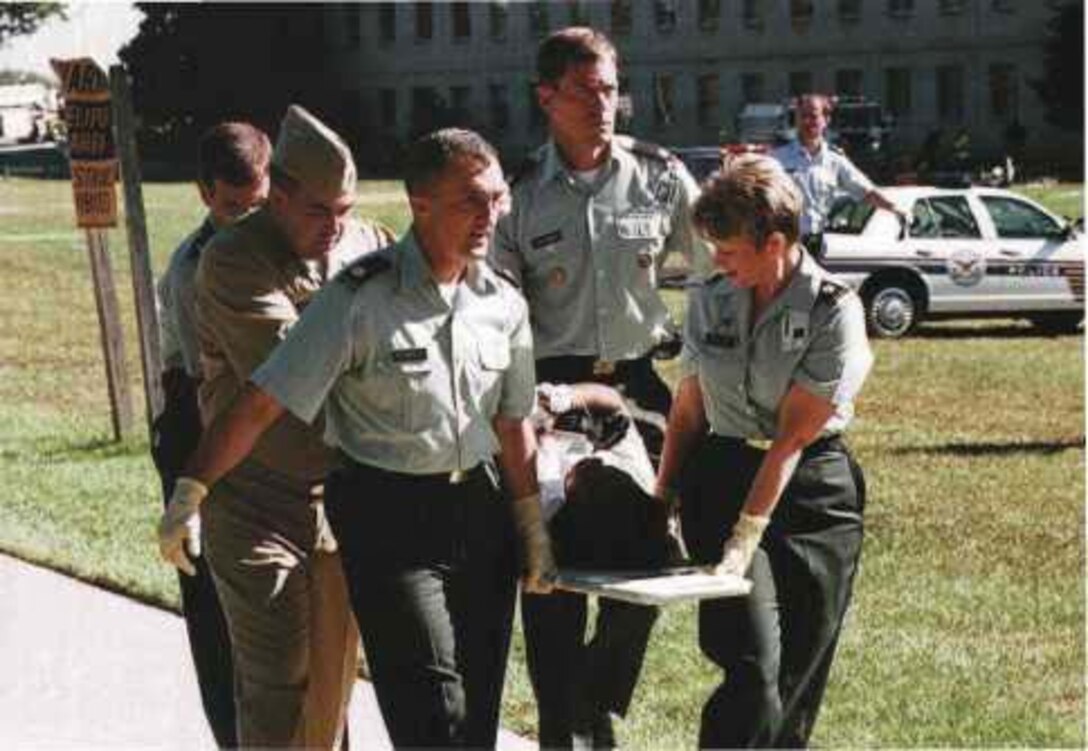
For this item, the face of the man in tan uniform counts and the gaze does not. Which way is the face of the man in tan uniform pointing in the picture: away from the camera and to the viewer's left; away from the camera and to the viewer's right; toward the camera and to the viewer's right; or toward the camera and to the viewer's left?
toward the camera and to the viewer's right

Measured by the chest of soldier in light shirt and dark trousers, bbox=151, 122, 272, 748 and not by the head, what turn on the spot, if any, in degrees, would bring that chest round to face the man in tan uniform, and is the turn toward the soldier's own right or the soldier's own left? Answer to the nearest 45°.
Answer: approximately 45° to the soldier's own right

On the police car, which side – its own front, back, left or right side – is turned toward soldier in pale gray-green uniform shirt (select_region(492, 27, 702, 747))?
right

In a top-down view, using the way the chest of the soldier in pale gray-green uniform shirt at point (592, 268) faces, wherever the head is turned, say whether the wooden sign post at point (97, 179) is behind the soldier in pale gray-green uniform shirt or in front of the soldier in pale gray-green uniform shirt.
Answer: behind

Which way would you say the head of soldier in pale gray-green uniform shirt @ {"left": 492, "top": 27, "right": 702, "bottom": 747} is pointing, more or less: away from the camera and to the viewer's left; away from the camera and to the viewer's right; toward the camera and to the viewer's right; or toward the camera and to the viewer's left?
toward the camera and to the viewer's right

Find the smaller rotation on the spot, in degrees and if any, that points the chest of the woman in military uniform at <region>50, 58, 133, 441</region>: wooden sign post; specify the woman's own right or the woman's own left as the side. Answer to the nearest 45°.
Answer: approximately 90° to the woman's own right

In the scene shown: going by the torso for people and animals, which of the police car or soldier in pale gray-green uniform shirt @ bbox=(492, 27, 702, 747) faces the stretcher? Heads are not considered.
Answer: the soldier in pale gray-green uniform shirt

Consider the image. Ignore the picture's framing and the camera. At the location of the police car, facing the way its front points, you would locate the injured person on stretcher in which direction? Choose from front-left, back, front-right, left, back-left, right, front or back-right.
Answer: right

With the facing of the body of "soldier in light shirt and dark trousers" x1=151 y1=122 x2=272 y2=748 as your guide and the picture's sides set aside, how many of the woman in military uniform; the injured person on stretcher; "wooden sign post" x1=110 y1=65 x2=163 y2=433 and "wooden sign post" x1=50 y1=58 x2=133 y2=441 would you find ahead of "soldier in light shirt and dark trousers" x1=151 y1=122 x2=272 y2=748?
2

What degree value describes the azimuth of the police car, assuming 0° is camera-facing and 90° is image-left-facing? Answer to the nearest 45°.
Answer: approximately 270°

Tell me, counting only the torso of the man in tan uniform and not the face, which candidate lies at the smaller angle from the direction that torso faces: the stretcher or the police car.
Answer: the stretcher
